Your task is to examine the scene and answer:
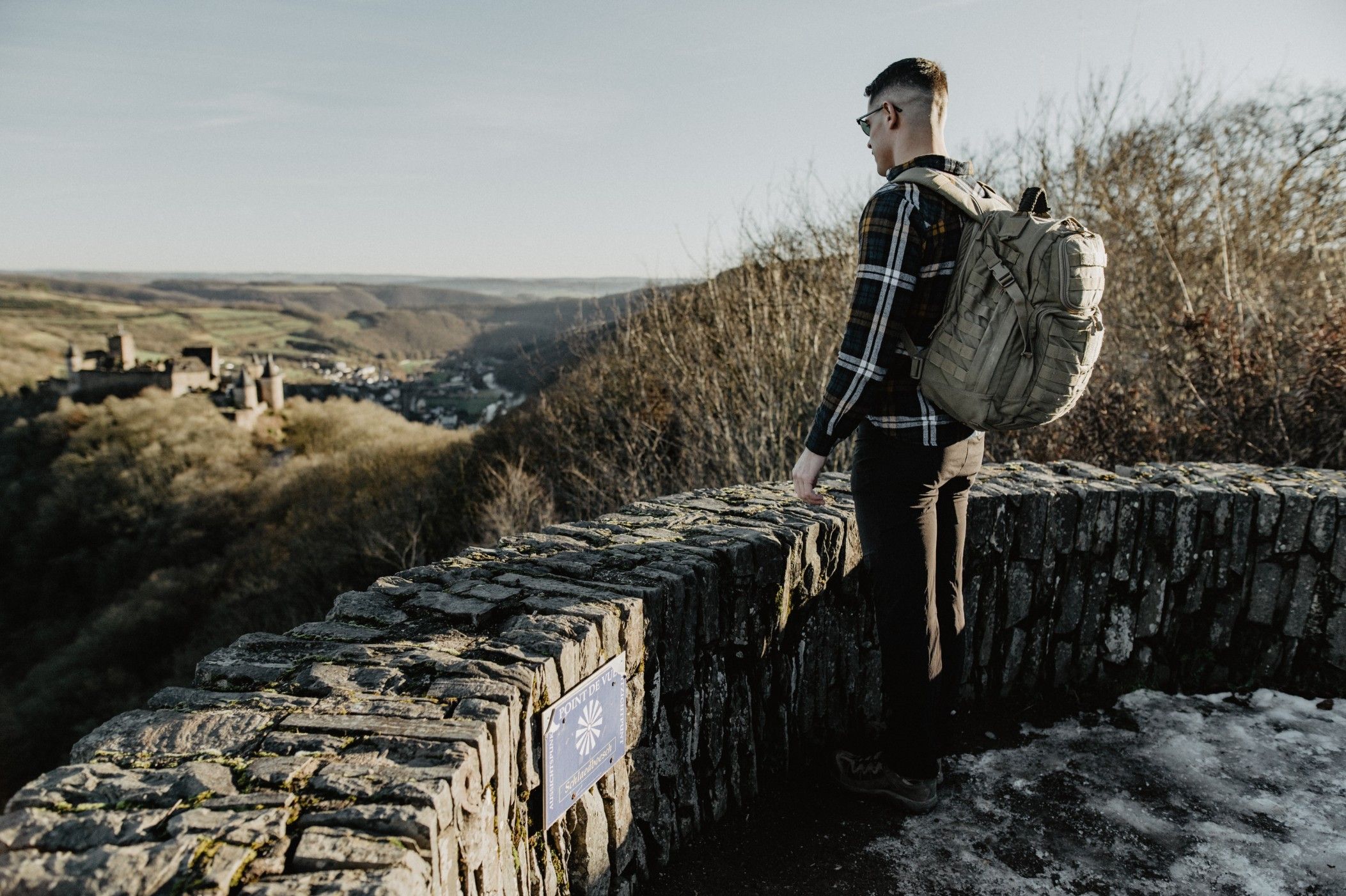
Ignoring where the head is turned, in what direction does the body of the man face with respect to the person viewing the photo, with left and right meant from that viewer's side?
facing away from the viewer and to the left of the viewer

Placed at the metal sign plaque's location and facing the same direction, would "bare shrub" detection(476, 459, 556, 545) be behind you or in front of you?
behind

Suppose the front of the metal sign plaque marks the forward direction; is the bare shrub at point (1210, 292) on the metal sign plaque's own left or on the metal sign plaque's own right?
on the metal sign plaque's own left

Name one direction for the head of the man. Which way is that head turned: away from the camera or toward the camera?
away from the camera

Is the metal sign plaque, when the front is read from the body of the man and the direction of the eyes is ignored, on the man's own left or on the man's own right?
on the man's own left

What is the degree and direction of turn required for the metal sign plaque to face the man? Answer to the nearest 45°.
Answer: approximately 90° to its left

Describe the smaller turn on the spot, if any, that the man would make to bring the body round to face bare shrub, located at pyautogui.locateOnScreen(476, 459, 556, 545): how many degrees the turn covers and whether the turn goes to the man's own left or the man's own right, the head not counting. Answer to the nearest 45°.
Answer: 0° — they already face it

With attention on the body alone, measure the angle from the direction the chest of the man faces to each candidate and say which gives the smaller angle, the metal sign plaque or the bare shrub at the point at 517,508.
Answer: the bare shrub
